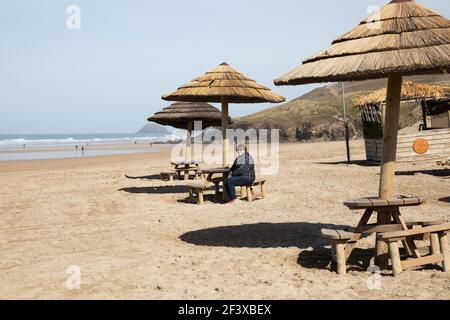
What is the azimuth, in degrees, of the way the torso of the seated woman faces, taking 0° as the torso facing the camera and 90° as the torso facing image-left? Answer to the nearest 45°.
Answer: approximately 90°

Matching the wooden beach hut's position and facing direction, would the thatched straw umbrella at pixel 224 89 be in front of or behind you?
in front

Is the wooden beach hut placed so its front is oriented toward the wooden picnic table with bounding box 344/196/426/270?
yes

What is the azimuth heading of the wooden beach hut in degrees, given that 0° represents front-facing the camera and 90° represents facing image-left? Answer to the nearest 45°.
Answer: approximately 0°

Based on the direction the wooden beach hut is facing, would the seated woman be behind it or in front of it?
in front

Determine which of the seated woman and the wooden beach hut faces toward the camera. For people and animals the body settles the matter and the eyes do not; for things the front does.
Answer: the wooden beach hut

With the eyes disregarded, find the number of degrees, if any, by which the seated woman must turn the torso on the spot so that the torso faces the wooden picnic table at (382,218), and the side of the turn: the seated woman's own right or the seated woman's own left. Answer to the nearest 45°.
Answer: approximately 90° to the seated woman's own left

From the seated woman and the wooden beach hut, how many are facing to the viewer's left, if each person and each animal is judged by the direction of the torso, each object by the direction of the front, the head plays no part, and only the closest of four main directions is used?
1

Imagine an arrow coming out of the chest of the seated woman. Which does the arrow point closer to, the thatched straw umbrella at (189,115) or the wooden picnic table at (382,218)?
the thatched straw umbrella

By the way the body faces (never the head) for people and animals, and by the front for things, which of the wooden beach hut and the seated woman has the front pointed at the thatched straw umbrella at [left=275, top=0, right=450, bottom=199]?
the wooden beach hut

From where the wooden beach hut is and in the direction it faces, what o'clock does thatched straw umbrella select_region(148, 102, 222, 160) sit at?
The thatched straw umbrella is roughly at 2 o'clock from the wooden beach hut.

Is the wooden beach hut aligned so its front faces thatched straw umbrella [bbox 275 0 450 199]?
yes

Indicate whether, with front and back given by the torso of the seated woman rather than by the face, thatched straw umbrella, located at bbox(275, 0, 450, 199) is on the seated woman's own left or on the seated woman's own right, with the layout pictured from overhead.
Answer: on the seated woman's own left
